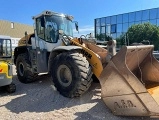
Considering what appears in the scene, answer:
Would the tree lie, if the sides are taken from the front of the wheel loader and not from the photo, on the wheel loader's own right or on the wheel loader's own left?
on the wheel loader's own left

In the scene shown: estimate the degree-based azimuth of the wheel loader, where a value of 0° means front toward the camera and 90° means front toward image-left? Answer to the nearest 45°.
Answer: approximately 315°

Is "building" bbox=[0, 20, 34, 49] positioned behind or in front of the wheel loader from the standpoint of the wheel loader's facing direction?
behind

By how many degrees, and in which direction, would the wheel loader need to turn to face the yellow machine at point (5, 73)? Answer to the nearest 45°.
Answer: approximately 180°

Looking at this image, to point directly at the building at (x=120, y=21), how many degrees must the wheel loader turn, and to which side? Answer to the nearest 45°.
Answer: approximately 135° to its left
